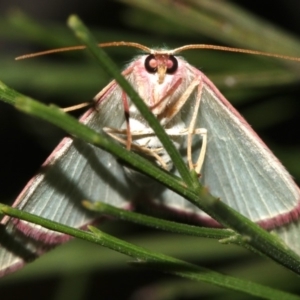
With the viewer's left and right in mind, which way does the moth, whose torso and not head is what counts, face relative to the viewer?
facing the viewer
